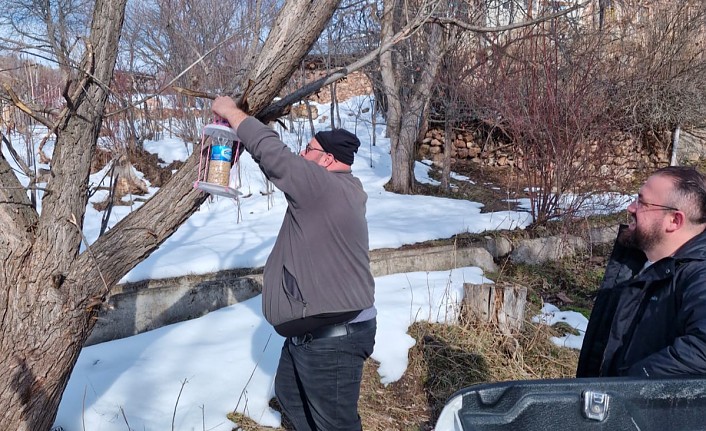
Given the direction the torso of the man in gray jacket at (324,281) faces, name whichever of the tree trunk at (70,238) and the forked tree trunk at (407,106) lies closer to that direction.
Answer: the tree trunk

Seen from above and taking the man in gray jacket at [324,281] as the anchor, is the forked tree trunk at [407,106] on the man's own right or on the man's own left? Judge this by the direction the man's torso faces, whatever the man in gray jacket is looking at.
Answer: on the man's own right

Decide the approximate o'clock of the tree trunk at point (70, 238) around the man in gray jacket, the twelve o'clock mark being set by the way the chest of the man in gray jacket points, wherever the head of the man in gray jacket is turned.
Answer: The tree trunk is roughly at 12 o'clock from the man in gray jacket.

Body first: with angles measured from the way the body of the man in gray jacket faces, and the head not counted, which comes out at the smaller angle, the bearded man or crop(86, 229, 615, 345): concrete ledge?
the concrete ledge

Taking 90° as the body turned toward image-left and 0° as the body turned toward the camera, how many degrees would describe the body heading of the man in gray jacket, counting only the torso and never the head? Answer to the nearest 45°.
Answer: approximately 90°

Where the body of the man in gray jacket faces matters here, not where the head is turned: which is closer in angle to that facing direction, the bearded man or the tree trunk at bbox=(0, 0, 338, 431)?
the tree trunk

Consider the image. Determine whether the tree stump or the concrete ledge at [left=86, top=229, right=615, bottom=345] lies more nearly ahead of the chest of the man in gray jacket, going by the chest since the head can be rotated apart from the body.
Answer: the concrete ledge

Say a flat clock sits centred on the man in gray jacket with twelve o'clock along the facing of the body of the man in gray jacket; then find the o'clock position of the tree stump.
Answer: The tree stump is roughly at 4 o'clock from the man in gray jacket.

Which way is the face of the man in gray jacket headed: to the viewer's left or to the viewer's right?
to the viewer's left

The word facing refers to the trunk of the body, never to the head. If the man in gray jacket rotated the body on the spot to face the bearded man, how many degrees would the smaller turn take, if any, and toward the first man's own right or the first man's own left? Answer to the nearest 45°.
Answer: approximately 135° to the first man's own left
